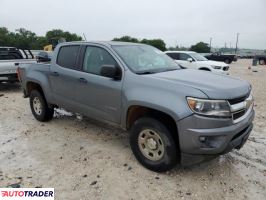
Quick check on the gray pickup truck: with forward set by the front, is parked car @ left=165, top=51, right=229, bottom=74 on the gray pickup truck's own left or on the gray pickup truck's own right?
on the gray pickup truck's own left

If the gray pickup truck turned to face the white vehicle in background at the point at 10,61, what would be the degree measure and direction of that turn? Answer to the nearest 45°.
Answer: approximately 180°

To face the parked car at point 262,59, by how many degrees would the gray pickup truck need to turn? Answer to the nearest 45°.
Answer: approximately 90° to its left

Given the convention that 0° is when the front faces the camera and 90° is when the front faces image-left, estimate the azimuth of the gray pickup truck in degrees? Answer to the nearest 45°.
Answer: approximately 315°
